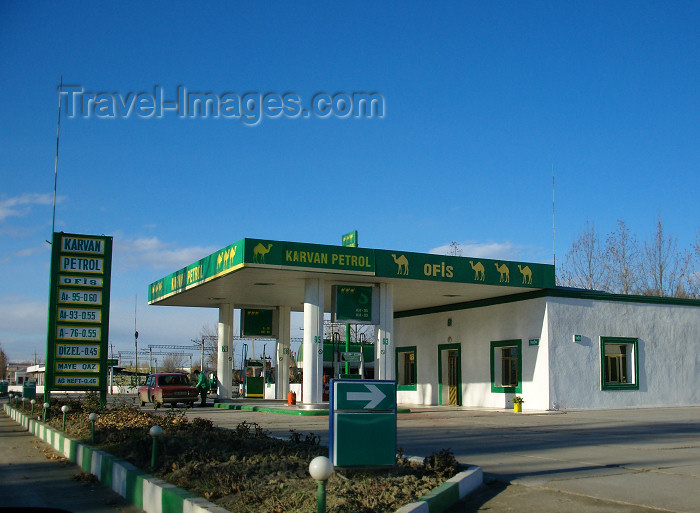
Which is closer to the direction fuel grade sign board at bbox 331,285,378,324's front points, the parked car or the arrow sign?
the arrow sign

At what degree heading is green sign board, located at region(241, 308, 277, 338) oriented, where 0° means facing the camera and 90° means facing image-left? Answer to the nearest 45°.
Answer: approximately 0°

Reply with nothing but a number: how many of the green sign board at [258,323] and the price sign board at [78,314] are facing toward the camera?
2

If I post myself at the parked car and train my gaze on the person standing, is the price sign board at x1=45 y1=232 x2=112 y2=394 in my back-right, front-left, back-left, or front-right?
back-right

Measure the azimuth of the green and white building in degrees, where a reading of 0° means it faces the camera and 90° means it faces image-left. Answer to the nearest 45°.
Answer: approximately 45°

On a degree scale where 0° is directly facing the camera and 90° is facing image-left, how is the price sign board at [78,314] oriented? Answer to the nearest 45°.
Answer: approximately 0°
